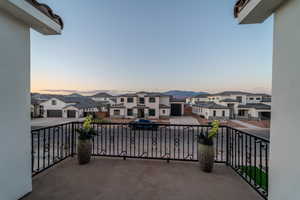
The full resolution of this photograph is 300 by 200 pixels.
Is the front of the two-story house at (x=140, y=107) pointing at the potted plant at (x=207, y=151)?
yes

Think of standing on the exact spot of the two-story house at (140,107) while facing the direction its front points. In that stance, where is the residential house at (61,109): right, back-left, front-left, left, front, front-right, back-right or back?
right

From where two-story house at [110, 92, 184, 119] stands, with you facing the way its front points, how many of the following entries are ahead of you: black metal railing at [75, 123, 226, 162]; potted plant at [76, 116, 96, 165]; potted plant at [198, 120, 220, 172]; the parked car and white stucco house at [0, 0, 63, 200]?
5

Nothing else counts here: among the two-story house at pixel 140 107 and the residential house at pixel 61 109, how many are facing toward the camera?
2

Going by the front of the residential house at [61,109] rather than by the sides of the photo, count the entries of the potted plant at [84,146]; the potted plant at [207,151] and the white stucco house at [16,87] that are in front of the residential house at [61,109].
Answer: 3

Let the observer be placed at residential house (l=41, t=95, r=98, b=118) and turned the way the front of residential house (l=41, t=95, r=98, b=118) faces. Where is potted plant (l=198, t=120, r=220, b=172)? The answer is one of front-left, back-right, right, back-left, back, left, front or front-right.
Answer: front

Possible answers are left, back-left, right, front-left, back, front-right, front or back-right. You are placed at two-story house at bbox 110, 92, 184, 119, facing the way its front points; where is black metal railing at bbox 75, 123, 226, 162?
front

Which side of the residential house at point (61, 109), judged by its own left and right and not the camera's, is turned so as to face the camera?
front

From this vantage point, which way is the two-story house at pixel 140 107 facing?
toward the camera

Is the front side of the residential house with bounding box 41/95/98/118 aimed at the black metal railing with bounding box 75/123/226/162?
yes

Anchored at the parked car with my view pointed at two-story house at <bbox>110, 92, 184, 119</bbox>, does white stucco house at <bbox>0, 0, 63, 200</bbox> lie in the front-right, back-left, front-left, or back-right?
back-left

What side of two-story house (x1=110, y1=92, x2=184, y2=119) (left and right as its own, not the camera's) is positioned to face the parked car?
front
